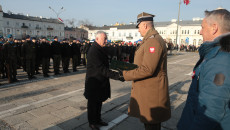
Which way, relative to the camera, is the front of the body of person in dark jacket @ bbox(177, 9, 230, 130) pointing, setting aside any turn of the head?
to the viewer's left

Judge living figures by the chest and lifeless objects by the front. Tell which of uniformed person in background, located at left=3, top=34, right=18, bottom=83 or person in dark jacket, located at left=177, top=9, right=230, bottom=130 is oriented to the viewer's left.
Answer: the person in dark jacket

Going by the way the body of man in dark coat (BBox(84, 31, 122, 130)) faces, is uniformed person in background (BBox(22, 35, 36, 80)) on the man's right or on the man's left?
on the man's left

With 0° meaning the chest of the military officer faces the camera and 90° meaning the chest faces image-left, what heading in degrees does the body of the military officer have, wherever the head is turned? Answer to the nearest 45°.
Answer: approximately 90°

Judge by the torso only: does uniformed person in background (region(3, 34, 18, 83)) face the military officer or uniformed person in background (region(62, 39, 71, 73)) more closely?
the military officer

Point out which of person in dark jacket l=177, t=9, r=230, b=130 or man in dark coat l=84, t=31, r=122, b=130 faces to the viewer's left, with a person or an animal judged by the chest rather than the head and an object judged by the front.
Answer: the person in dark jacket

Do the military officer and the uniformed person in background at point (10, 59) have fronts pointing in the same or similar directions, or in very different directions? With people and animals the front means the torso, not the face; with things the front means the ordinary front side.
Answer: very different directions

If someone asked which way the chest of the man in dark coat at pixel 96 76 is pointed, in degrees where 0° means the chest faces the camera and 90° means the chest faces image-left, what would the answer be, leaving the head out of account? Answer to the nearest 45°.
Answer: approximately 270°

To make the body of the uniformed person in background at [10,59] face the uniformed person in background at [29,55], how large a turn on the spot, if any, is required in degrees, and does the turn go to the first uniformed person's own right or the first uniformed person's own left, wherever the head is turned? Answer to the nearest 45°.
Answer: approximately 90° to the first uniformed person's own left

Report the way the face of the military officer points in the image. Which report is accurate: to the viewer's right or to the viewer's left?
to the viewer's left

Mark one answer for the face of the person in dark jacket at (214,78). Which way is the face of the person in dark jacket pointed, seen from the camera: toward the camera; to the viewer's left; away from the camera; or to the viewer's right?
to the viewer's left
